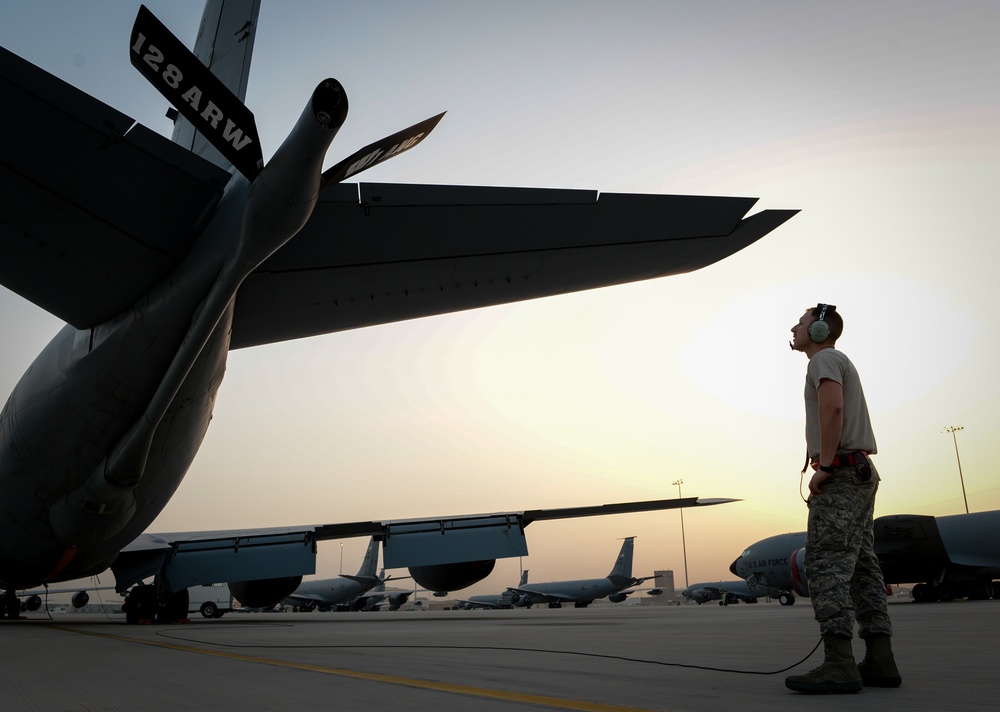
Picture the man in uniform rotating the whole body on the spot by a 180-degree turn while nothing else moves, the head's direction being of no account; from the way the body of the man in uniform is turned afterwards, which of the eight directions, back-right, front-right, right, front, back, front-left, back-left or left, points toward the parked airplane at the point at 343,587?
back-left

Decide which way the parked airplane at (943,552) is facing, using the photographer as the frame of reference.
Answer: facing to the left of the viewer

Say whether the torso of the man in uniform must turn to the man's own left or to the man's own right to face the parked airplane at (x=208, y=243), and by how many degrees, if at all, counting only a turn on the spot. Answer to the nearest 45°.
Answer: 0° — they already face it

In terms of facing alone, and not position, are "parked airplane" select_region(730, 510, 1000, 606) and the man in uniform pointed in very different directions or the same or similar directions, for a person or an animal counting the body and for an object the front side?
same or similar directions

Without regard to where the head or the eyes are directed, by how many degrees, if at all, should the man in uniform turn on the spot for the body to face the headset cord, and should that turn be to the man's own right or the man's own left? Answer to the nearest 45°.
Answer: approximately 45° to the man's own right

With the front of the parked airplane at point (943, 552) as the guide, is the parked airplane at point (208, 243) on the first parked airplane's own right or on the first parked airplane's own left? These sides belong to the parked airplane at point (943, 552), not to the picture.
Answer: on the first parked airplane's own left

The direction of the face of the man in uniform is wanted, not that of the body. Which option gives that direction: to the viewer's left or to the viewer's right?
to the viewer's left

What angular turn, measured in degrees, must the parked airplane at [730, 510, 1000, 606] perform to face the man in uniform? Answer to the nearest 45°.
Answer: approximately 90° to its left

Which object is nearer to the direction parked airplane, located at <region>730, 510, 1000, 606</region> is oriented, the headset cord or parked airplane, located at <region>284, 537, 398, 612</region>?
the parked airplane

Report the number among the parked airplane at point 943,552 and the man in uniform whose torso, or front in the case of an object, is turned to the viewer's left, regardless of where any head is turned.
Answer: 2

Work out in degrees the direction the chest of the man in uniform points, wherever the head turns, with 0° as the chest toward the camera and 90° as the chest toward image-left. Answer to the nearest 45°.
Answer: approximately 90°
